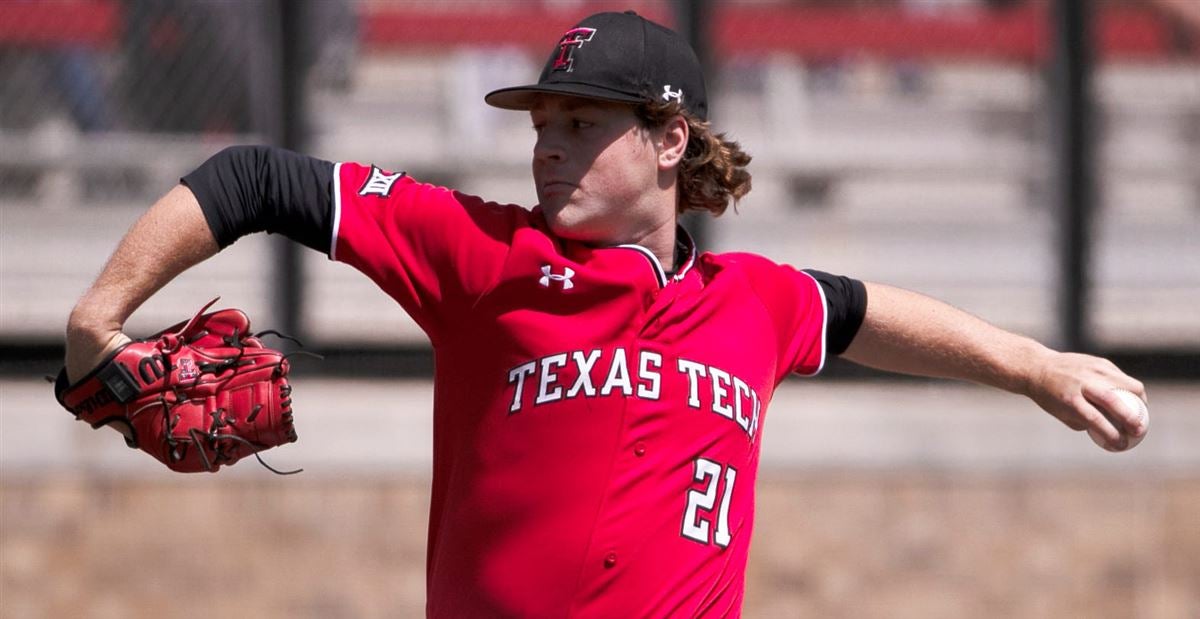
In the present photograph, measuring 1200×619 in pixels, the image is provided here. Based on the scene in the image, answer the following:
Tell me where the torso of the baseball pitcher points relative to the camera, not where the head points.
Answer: toward the camera
